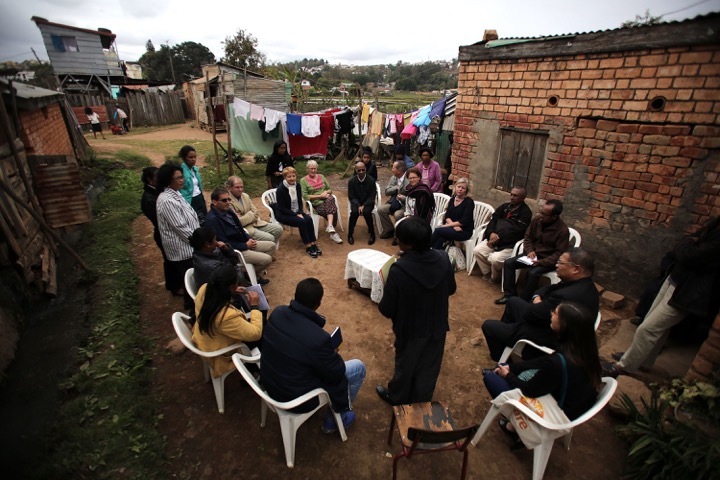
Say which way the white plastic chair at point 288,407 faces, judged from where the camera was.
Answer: facing away from the viewer and to the right of the viewer

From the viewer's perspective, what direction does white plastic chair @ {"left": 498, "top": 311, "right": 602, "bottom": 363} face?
to the viewer's left

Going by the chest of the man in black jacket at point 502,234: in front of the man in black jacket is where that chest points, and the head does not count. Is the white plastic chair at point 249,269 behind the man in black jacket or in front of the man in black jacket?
in front

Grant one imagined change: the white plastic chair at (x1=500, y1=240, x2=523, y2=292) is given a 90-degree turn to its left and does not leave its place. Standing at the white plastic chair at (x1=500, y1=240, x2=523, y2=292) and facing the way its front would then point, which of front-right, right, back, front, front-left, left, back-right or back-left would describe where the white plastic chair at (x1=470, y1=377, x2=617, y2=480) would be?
front-right

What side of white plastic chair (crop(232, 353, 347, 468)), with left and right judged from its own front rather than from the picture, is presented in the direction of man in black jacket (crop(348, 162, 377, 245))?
front

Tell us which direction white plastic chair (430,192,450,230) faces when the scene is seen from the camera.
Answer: facing the viewer and to the left of the viewer

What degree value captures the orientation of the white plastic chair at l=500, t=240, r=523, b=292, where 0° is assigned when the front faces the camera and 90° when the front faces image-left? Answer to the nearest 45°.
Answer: approximately 45°

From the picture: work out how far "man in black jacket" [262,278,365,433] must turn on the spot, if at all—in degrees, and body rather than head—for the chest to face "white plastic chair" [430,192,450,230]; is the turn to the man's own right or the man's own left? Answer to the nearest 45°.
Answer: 0° — they already face it

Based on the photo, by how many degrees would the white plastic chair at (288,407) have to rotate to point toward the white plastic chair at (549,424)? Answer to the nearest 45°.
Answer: approximately 45° to its right

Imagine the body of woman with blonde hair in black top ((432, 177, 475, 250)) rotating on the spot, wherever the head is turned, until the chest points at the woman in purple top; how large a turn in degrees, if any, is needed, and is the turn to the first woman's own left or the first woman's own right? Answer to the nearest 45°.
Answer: approximately 135° to the first woman's own right

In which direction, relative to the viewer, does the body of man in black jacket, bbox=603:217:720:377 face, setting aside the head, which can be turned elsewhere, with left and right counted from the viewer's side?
facing to the left of the viewer

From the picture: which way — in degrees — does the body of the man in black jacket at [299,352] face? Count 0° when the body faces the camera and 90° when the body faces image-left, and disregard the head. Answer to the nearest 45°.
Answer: approximately 225°

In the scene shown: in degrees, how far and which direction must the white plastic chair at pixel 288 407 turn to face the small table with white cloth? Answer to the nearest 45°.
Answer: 0° — it already faces it

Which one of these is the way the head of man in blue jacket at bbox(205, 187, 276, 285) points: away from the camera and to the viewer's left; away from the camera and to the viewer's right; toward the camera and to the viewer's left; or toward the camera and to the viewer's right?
toward the camera and to the viewer's right

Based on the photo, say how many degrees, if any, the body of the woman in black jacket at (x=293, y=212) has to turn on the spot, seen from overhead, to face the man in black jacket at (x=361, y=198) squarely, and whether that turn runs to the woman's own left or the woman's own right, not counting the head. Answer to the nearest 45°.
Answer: approximately 45° to the woman's own left

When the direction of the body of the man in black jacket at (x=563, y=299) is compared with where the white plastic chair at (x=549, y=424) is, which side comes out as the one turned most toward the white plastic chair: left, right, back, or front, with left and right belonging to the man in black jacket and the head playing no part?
left

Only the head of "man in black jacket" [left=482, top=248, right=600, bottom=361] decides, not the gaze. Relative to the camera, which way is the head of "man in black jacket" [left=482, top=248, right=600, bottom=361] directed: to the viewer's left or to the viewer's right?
to the viewer's left

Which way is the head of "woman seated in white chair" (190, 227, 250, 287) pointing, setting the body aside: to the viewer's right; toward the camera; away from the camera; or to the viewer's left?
to the viewer's right

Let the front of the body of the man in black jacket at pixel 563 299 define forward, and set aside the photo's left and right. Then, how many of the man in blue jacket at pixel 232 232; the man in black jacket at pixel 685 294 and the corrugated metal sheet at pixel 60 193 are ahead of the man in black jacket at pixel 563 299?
2
